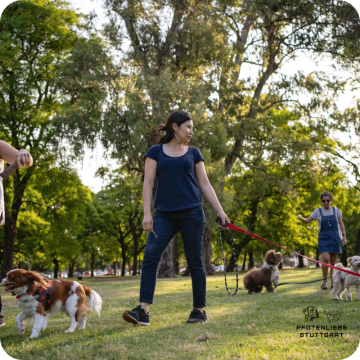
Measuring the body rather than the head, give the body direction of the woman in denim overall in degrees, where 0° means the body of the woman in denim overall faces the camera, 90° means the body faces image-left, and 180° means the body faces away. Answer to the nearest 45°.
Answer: approximately 0°

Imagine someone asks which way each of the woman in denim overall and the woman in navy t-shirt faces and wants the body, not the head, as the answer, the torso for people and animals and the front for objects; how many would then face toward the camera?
2

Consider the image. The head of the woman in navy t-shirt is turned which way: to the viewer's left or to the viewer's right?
to the viewer's right

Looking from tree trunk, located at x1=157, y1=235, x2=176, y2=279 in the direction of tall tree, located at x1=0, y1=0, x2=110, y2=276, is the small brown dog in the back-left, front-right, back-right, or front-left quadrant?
back-left

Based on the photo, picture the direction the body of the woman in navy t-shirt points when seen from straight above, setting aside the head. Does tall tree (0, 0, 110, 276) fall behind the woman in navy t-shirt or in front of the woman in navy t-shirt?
behind

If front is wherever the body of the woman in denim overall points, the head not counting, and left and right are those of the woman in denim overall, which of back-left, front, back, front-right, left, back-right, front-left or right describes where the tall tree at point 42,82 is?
back-right

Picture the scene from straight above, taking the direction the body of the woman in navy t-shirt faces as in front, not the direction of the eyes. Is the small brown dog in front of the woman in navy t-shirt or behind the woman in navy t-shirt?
behind

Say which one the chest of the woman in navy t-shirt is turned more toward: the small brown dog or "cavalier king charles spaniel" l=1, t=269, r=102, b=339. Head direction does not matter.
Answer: the cavalier king charles spaniel

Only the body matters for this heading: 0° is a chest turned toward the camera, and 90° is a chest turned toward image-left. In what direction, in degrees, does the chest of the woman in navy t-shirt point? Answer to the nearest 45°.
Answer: approximately 0°

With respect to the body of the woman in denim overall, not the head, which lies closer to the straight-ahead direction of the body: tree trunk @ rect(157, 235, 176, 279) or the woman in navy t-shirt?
the woman in navy t-shirt
